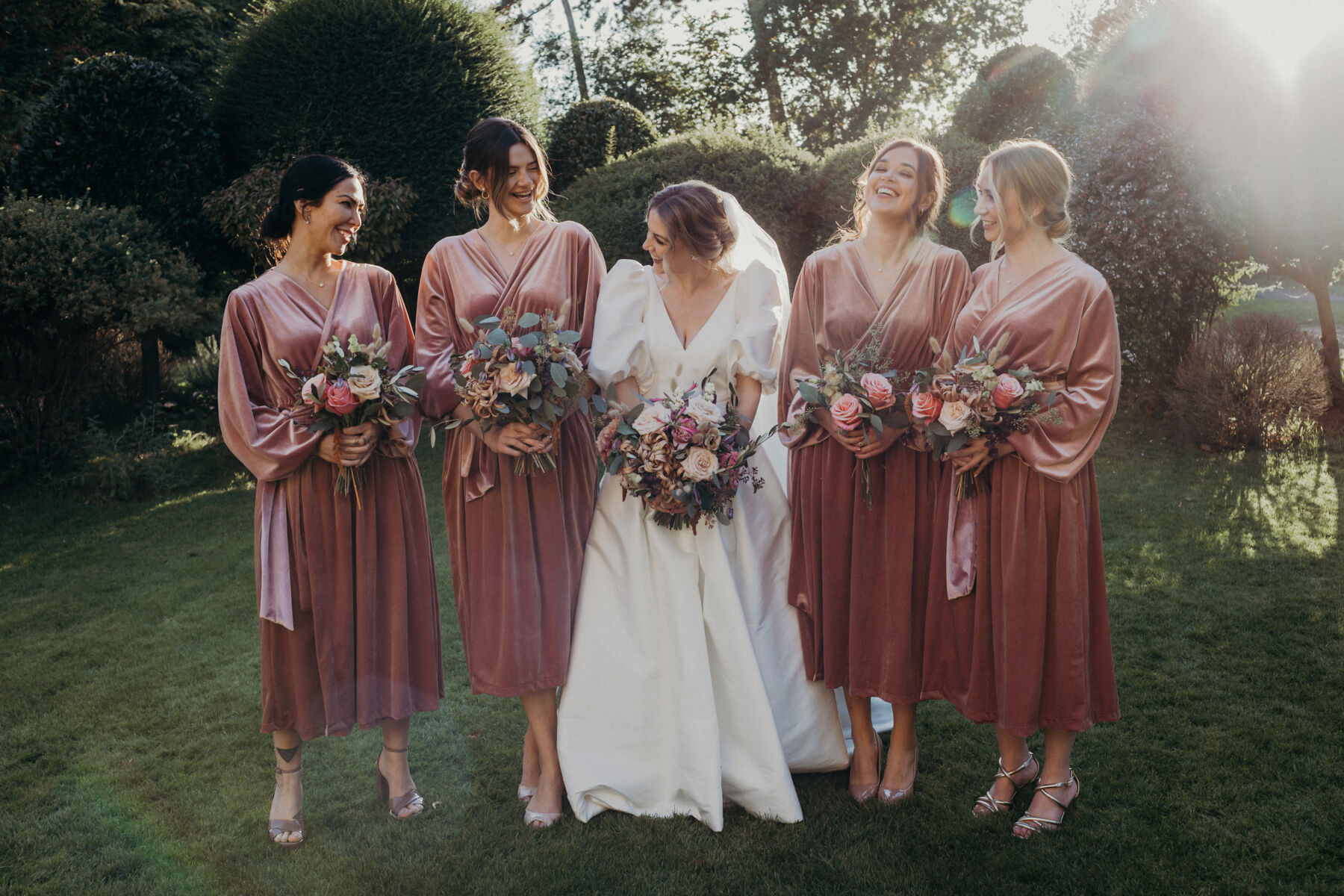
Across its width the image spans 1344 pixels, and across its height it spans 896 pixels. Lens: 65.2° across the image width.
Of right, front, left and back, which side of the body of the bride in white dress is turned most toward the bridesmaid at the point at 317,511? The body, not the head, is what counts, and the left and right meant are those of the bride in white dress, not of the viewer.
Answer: right

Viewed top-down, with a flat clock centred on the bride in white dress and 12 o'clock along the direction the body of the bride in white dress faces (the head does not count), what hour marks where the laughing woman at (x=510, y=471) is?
The laughing woman is roughly at 3 o'clock from the bride in white dress.

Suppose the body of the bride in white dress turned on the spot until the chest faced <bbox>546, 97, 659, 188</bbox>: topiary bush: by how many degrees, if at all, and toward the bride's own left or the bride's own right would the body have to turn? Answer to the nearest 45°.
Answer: approximately 180°

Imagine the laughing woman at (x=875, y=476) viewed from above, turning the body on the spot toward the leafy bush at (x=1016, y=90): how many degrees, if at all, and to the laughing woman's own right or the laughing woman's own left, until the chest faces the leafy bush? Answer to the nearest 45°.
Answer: approximately 180°

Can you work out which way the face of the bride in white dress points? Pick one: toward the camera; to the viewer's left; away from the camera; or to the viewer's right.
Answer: to the viewer's left

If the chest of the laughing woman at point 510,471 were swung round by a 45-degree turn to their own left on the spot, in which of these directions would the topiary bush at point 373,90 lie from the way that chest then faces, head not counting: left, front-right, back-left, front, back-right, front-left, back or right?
back-left

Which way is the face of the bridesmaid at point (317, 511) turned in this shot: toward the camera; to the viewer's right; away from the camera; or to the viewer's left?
to the viewer's right

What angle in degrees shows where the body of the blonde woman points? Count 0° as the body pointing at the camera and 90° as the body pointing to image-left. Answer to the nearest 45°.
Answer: approximately 45°

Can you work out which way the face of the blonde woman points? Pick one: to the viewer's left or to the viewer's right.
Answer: to the viewer's left

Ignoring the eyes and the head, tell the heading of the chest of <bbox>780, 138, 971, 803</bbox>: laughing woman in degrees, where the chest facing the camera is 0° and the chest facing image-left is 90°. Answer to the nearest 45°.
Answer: approximately 0°

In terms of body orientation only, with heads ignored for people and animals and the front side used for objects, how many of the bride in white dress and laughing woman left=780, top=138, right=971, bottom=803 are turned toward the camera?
2
